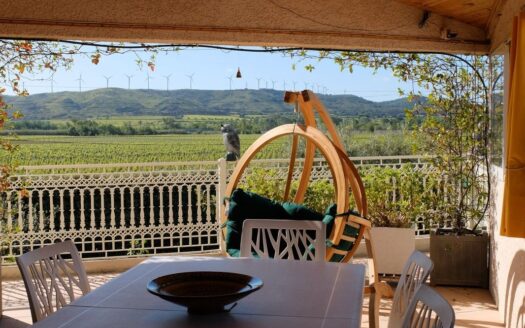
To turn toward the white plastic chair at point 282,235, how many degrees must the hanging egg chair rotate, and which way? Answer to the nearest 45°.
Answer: approximately 45° to its left

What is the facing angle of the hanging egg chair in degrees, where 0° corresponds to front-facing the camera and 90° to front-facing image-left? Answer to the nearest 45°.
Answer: approximately 45°

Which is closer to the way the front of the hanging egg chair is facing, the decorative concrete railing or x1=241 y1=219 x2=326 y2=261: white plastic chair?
the white plastic chair

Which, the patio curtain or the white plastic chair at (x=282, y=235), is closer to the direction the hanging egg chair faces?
the white plastic chair

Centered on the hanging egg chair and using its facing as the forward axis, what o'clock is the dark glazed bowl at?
The dark glazed bowl is roughly at 11 o'clock from the hanging egg chair.

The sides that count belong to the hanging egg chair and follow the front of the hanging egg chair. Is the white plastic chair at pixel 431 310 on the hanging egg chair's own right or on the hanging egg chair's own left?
on the hanging egg chair's own left

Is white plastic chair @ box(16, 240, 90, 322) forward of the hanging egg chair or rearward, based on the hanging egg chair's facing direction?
forward
